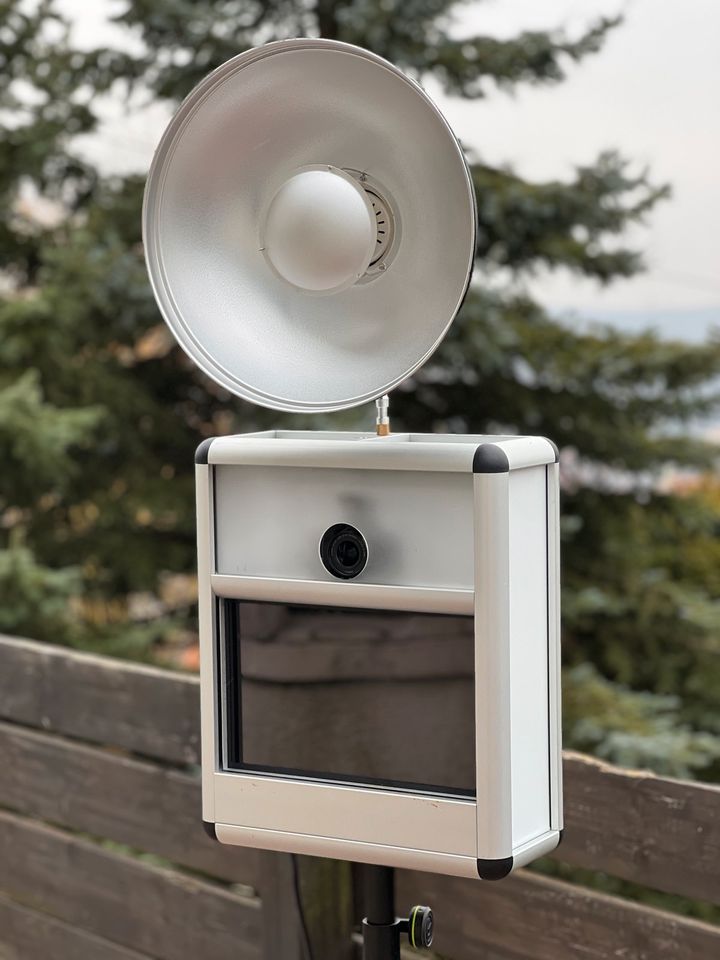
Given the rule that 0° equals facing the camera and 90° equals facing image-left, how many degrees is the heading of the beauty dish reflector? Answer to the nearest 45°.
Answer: approximately 45°
